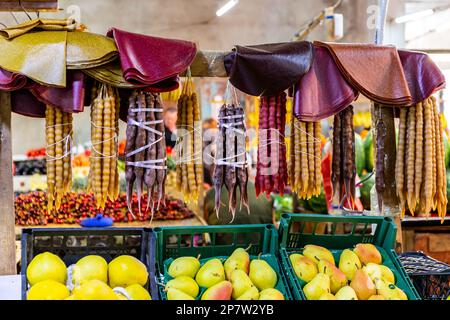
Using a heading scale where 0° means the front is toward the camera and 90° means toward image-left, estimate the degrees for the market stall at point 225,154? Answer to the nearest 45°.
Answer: approximately 0°
